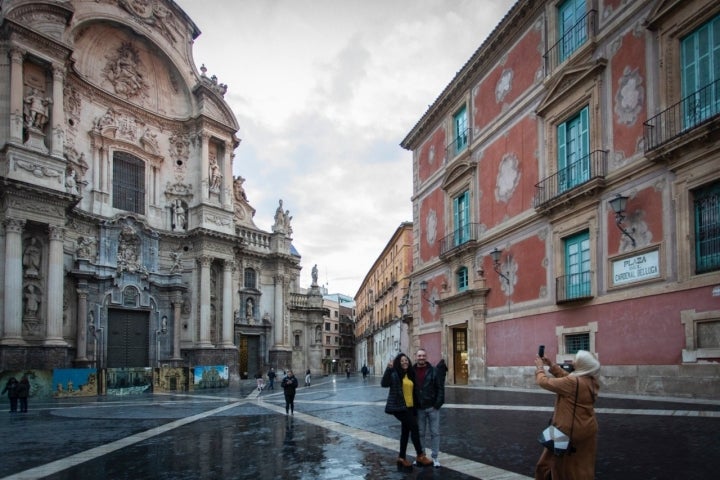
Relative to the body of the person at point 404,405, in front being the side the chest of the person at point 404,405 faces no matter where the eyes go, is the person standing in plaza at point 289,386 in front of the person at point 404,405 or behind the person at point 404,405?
behind

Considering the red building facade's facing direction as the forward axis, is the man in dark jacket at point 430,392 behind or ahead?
ahead

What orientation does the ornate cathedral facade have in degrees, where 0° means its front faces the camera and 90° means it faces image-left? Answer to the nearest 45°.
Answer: approximately 315°

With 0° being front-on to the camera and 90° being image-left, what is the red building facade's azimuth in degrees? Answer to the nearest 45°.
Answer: approximately 45°

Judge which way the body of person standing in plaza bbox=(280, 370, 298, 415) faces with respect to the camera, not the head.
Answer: toward the camera

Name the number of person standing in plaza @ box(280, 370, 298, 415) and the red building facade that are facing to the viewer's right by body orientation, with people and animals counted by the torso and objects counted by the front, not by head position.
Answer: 0

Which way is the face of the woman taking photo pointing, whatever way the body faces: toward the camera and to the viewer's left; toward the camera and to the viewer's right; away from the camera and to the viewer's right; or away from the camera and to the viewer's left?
away from the camera and to the viewer's left

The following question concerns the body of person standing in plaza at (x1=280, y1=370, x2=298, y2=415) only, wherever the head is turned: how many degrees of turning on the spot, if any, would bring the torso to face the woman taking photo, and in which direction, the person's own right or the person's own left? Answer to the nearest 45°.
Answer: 0° — they already face them

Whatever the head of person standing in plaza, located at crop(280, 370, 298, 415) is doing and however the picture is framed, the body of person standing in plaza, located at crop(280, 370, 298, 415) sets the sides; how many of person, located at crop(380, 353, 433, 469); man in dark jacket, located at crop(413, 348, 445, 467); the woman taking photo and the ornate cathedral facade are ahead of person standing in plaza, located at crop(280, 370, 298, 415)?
3
